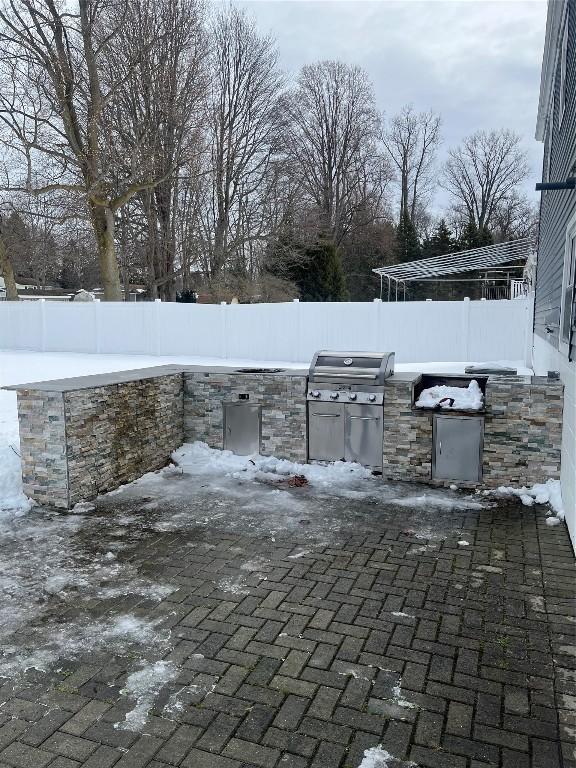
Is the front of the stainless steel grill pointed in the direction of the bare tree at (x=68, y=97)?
no

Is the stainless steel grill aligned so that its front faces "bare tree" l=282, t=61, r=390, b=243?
no

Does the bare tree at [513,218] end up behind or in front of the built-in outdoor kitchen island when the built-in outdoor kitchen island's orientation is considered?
behind

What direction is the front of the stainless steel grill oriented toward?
toward the camera

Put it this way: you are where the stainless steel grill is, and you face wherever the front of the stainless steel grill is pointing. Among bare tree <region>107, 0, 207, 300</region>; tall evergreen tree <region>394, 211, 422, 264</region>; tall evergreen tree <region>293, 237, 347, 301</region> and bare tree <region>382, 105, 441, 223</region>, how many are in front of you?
0

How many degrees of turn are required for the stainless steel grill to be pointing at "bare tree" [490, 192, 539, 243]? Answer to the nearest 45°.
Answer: approximately 180°

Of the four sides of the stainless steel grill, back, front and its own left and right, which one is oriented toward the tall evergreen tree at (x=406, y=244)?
back

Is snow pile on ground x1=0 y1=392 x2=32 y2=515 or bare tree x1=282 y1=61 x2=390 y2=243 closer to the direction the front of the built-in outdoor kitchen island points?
the snow pile on ground

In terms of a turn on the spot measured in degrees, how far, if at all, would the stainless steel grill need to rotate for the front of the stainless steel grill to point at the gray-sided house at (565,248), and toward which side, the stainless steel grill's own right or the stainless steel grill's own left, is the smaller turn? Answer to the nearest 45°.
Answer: approximately 90° to the stainless steel grill's own left

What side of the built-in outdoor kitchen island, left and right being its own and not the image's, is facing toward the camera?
front

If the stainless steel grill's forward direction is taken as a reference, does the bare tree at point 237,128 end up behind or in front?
behind

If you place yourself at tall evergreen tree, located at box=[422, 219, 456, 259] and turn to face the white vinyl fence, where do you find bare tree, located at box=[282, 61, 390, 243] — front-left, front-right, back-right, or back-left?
front-right

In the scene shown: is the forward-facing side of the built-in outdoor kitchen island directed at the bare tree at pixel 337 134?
no

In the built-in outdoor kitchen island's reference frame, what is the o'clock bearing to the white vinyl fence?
The white vinyl fence is roughly at 6 o'clock from the built-in outdoor kitchen island.

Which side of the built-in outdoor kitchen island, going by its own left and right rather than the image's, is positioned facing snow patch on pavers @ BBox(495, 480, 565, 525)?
left

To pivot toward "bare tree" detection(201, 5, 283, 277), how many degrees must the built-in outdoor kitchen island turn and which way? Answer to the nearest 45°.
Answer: approximately 180°

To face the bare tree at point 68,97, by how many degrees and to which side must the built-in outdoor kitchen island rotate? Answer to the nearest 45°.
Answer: approximately 135° to its right
